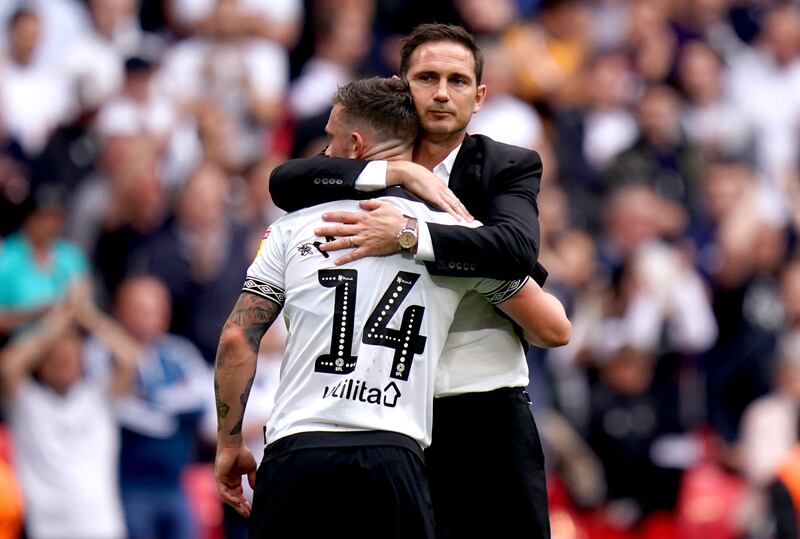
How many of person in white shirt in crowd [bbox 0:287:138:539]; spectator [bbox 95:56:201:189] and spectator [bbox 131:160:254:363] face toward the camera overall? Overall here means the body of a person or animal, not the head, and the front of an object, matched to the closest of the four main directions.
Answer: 3

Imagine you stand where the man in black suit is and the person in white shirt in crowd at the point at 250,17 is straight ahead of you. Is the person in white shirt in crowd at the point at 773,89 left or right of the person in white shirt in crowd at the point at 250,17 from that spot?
right

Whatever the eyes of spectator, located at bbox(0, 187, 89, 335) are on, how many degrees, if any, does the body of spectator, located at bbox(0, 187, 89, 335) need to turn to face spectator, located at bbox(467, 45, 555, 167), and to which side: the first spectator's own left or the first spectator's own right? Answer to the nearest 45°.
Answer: approximately 90° to the first spectator's own left

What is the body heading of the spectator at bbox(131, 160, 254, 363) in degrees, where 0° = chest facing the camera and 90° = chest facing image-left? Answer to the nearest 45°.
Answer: approximately 0°

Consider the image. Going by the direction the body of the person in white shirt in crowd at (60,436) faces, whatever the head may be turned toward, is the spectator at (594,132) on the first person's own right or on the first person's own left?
on the first person's own left
